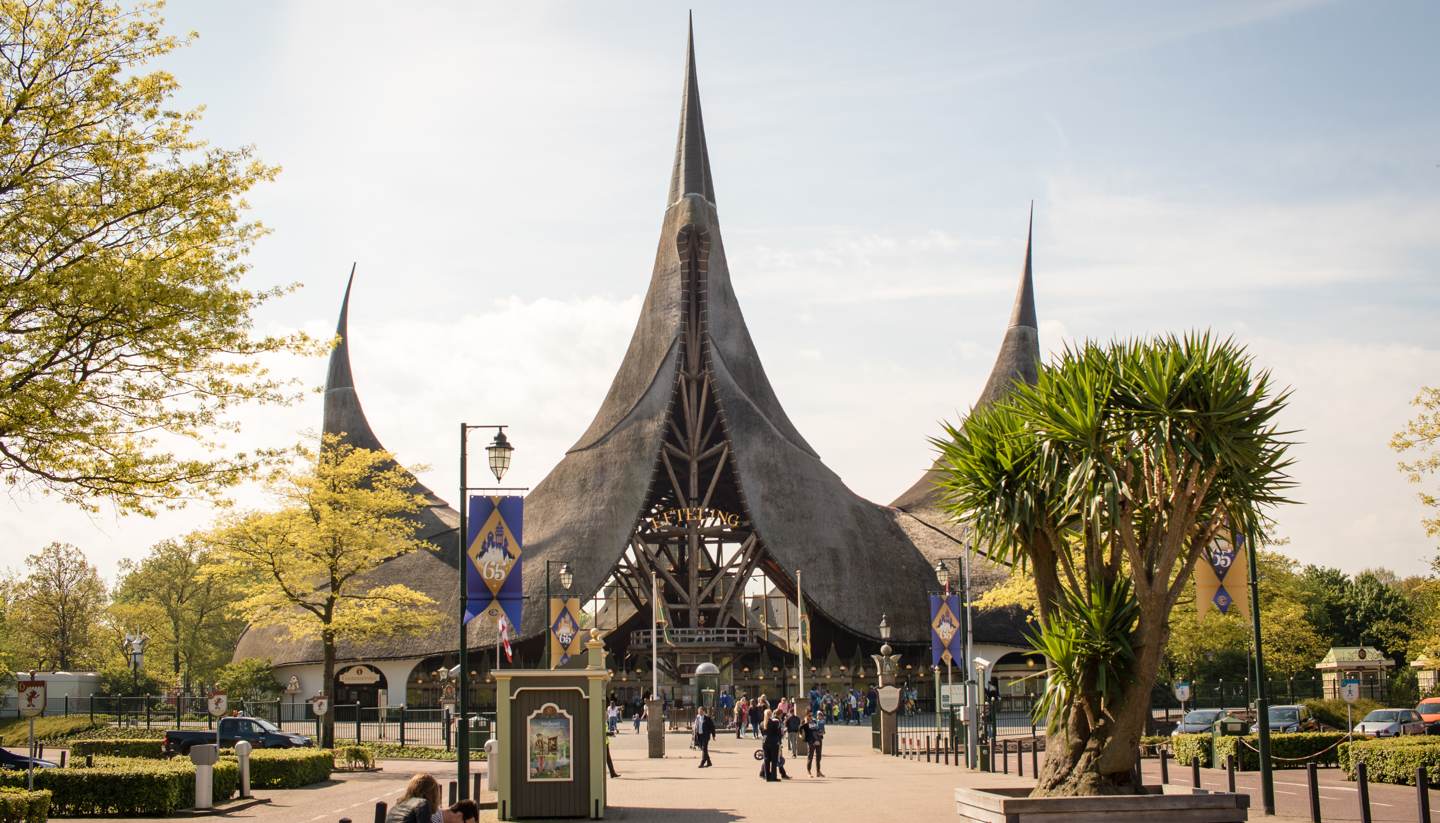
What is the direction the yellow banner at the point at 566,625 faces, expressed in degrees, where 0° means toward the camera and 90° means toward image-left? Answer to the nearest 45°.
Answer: approximately 0°

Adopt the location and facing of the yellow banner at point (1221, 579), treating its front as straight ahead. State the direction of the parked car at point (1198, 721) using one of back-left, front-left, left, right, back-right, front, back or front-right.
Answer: back

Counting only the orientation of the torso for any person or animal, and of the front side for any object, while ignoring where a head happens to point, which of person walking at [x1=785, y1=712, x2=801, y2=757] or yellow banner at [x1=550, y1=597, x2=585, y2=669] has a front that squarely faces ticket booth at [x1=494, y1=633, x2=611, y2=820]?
the yellow banner

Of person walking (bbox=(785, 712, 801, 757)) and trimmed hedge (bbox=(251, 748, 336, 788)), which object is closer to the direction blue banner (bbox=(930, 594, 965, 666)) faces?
the trimmed hedge
